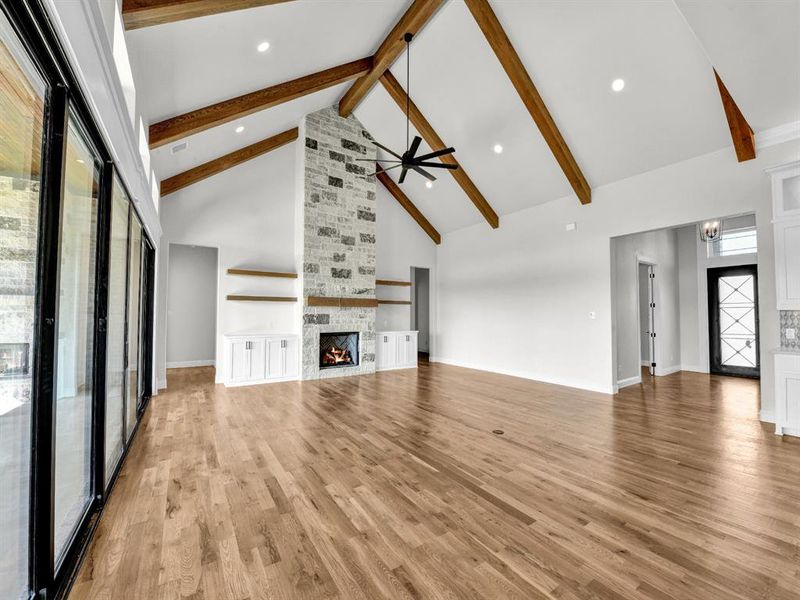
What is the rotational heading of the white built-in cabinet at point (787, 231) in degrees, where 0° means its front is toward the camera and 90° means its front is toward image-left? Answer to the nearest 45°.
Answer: approximately 45°

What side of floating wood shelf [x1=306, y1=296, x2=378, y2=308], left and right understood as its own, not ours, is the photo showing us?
front

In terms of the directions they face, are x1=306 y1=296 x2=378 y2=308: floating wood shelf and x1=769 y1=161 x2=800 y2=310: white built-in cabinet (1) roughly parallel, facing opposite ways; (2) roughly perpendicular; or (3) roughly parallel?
roughly perpendicular

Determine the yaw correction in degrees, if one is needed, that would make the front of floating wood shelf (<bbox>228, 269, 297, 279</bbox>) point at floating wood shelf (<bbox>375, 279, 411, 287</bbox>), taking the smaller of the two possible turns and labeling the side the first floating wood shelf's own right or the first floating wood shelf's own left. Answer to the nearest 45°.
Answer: approximately 90° to the first floating wood shelf's own left

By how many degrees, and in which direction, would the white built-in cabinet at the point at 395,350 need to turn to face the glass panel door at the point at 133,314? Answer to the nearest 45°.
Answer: approximately 45° to its right

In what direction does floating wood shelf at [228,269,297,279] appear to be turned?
toward the camera

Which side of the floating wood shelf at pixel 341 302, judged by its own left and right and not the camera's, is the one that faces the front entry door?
left

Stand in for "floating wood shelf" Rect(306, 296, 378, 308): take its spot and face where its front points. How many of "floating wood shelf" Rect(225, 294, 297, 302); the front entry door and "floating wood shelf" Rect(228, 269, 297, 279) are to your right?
2

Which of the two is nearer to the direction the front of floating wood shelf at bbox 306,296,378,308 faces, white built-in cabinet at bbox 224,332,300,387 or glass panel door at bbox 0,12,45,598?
the glass panel door

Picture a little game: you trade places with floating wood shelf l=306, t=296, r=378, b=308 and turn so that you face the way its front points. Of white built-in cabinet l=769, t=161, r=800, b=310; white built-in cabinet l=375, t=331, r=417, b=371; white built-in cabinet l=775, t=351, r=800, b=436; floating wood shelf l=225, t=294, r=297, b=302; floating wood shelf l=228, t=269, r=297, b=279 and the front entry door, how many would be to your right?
2

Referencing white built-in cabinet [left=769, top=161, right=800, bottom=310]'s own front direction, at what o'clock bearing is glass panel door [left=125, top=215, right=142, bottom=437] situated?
The glass panel door is roughly at 12 o'clock from the white built-in cabinet.

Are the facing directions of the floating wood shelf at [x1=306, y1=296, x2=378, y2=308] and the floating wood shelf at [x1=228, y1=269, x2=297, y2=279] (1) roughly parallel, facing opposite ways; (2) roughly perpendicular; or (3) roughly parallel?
roughly parallel

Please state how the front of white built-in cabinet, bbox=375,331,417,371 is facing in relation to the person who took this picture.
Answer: facing the viewer

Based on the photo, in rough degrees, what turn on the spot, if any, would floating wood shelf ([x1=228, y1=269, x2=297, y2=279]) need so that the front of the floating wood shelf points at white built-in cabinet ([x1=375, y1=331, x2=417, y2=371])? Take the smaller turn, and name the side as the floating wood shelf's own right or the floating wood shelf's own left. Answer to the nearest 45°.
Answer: approximately 90° to the floating wood shelf's own left

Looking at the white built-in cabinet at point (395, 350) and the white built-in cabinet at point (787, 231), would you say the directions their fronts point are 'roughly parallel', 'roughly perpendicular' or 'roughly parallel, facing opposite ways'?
roughly perpendicular

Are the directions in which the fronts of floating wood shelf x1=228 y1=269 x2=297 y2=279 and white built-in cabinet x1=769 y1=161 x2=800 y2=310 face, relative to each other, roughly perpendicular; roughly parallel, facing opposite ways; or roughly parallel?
roughly perpendicular

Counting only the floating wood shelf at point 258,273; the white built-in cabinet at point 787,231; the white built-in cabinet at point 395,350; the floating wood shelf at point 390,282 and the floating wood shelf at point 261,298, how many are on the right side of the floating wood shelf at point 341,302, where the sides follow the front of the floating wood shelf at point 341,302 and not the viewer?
2
